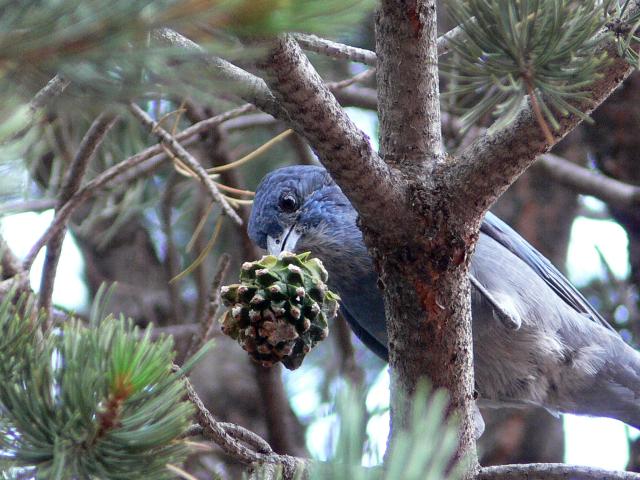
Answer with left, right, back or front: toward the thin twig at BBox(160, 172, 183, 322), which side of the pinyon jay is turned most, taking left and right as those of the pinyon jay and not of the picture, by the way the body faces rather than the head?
front

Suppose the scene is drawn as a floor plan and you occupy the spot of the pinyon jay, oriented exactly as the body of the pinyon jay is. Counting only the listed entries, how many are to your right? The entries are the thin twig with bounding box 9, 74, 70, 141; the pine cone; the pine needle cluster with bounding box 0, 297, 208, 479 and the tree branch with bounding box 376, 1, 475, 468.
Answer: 0

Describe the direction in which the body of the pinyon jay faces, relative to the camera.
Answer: to the viewer's left

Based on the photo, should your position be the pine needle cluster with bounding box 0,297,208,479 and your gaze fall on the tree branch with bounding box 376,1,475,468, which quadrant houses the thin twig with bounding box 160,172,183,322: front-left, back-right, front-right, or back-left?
front-left

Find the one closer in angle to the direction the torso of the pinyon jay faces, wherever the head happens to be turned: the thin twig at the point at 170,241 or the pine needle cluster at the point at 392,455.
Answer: the thin twig

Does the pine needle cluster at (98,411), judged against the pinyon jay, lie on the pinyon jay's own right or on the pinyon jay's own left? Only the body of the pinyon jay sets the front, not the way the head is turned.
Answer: on the pinyon jay's own left

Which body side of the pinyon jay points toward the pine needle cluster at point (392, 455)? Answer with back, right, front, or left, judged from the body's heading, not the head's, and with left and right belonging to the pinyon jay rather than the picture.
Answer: left

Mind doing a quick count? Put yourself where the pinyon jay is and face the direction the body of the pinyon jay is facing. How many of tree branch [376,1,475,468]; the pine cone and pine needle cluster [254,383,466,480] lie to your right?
0

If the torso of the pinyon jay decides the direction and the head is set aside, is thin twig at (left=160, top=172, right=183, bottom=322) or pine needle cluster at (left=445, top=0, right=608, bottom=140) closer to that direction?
the thin twig

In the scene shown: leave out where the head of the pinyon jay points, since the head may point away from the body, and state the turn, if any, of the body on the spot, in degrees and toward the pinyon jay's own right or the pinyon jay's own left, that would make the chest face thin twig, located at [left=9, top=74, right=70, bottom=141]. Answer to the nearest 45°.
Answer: approximately 45° to the pinyon jay's own left

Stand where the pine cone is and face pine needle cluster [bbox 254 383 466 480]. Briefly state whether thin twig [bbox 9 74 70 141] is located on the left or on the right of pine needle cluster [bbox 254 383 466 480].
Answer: right

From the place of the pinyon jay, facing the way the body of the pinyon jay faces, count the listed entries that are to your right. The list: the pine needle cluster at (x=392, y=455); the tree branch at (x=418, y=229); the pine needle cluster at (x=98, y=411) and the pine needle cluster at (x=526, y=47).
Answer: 0
